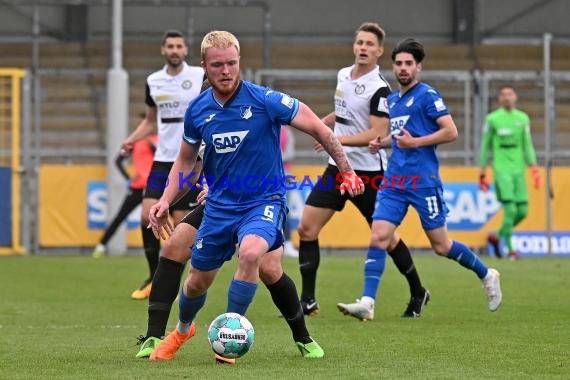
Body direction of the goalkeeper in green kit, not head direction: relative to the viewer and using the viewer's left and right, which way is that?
facing the viewer

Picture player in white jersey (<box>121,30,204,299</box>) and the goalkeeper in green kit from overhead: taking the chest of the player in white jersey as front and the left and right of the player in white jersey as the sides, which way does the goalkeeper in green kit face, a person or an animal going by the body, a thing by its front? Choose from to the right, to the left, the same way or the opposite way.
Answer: the same way

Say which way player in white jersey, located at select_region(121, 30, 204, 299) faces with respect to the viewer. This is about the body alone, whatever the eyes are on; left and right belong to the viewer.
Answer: facing the viewer

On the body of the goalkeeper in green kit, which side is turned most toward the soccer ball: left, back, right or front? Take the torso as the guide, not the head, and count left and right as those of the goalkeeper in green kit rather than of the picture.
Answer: front

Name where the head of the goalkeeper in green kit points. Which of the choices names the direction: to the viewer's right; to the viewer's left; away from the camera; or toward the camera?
toward the camera

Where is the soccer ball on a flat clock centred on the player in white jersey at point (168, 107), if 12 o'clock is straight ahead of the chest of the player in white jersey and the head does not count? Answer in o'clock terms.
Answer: The soccer ball is roughly at 12 o'clock from the player in white jersey.

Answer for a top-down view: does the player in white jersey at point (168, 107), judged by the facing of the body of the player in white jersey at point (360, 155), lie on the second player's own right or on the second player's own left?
on the second player's own right

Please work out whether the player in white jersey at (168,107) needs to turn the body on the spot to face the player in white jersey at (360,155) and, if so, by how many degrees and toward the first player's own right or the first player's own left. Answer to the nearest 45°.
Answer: approximately 45° to the first player's own left

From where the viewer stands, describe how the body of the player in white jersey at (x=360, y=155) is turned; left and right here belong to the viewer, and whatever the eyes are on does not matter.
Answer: facing the viewer and to the left of the viewer

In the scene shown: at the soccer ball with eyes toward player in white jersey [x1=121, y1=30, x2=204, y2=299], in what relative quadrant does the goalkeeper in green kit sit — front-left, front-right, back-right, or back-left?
front-right

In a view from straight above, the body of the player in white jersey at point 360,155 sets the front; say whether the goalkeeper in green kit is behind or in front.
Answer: behind

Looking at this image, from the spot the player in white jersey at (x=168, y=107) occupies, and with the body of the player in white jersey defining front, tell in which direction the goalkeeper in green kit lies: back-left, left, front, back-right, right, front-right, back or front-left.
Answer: back-left

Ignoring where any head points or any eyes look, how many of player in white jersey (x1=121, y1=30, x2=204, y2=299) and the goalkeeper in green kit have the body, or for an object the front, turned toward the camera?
2

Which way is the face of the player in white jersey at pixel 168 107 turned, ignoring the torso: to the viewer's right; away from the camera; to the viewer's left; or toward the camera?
toward the camera
